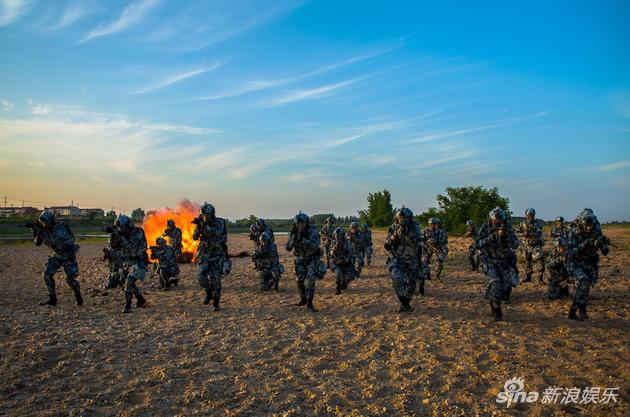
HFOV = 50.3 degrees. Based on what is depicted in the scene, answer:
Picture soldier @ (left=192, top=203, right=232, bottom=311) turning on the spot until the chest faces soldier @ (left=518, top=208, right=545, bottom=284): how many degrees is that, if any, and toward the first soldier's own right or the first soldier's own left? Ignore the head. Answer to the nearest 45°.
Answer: approximately 135° to the first soldier's own left

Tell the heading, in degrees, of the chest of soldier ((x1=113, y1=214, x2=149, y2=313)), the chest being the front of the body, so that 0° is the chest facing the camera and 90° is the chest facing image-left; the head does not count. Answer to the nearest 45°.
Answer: approximately 45°

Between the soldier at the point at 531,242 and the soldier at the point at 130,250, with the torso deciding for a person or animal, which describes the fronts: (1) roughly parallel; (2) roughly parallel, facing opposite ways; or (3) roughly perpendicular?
roughly parallel

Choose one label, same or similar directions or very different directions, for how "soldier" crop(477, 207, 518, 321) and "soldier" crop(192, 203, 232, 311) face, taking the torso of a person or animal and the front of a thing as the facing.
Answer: same or similar directions

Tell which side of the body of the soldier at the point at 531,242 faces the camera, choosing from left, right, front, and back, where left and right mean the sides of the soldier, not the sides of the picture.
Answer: front

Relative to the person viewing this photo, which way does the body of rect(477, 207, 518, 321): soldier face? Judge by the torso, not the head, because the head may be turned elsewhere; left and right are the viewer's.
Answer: facing the viewer

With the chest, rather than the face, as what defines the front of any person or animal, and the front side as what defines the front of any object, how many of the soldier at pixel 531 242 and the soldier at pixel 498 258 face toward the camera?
2

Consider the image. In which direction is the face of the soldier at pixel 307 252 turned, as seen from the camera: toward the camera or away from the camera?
toward the camera

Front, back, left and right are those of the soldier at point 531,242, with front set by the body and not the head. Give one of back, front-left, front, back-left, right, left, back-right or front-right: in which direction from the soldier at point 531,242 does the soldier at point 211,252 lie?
front-right

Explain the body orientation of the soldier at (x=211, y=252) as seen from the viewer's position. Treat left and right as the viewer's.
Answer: facing the viewer and to the left of the viewer

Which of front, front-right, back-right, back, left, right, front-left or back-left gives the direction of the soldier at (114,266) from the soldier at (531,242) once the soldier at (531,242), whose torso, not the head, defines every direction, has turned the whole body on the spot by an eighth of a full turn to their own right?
front

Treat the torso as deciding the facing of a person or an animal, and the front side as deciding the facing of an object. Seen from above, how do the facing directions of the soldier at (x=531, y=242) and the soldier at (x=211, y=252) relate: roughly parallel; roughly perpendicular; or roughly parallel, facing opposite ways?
roughly parallel
